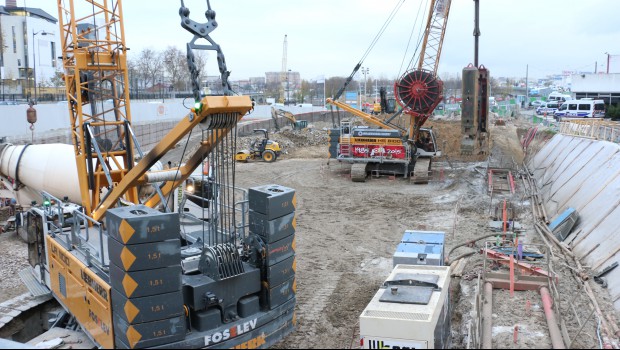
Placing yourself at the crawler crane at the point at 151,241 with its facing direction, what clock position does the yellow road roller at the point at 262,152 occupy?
The yellow road roller is roughly at 2 o'clock from the crawler crane.

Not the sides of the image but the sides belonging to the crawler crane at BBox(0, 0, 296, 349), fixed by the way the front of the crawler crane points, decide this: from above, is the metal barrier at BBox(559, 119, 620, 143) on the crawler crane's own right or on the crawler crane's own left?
on the crawler crane's own right

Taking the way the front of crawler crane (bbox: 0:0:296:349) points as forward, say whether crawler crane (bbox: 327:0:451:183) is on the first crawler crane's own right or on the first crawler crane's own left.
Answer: on the first crawler crane's own right

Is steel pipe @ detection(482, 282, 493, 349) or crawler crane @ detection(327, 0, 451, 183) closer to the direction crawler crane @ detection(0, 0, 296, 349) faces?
the crawler crane @ detection(327, 0, 451, 183)

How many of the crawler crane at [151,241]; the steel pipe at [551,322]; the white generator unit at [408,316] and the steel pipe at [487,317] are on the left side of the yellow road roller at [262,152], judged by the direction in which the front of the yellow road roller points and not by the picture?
4

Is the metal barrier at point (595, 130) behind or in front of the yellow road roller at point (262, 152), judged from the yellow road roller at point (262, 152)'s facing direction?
behind

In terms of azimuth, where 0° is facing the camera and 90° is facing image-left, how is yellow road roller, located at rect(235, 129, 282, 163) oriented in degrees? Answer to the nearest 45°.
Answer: approximately 90°

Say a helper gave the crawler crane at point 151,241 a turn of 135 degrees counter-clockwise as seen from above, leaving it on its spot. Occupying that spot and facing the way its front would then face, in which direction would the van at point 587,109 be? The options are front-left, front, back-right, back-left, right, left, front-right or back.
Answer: back-left
